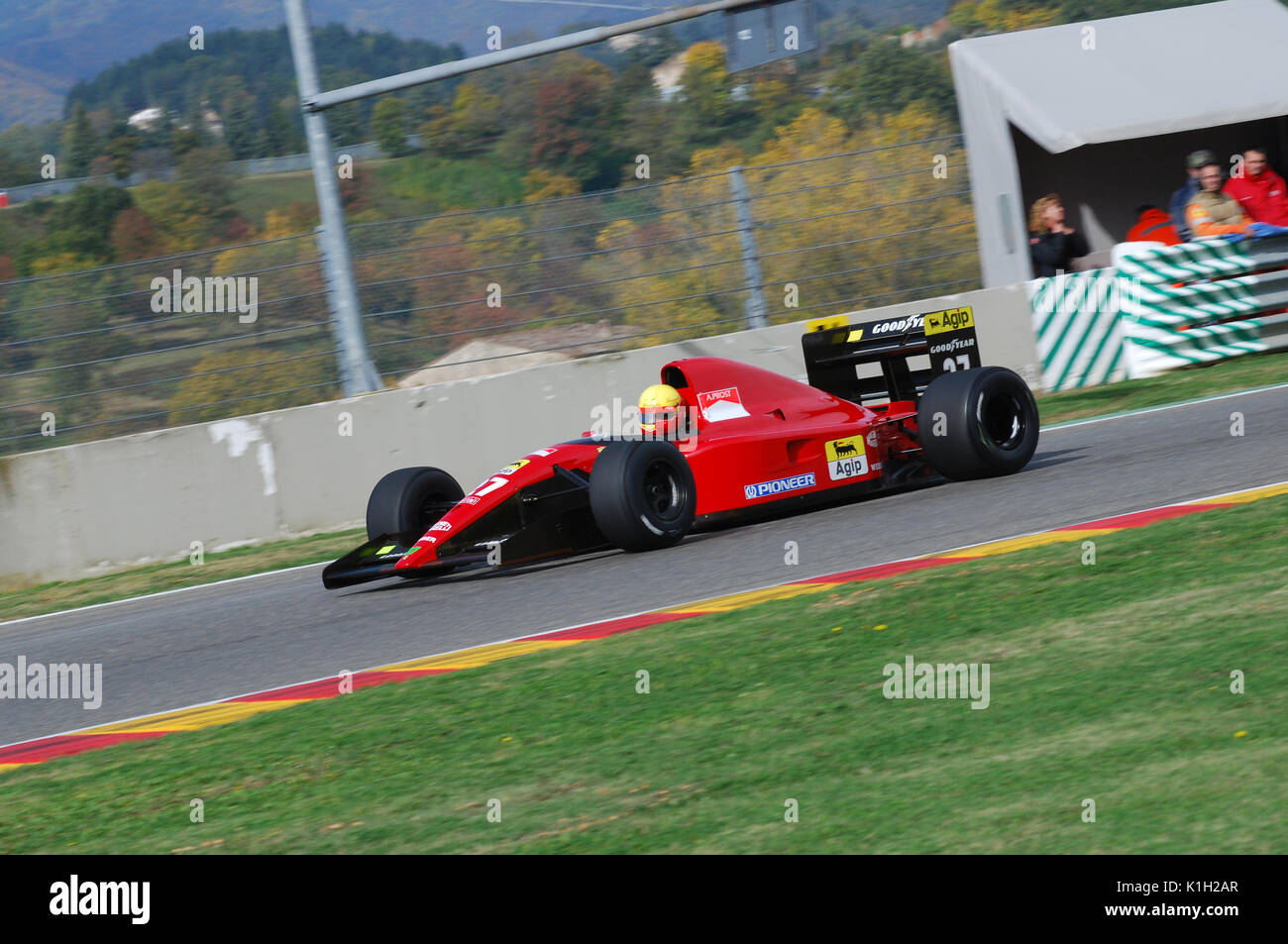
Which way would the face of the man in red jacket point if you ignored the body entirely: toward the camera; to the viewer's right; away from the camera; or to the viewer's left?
toward the camera

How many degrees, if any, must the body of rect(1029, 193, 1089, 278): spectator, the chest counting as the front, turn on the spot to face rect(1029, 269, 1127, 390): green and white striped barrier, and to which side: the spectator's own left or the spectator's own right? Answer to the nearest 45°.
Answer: approximately 45° to the spectator's own right

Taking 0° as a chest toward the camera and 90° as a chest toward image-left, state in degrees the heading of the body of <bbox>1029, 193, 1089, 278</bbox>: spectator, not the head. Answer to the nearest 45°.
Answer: approximately 315°

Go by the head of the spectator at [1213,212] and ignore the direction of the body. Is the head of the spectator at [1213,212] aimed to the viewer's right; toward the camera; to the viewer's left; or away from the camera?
toward the camera

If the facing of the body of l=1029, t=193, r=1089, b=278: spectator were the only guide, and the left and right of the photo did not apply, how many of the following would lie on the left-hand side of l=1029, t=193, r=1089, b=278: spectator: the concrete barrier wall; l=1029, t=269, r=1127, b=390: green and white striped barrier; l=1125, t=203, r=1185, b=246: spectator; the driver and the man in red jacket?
2

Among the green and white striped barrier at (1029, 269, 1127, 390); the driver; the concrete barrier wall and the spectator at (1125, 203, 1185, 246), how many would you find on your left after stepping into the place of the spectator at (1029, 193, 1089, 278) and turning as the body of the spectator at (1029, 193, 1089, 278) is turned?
1

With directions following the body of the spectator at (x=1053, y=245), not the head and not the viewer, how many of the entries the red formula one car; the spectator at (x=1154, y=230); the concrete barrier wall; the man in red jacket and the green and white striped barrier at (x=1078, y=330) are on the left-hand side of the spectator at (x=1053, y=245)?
2

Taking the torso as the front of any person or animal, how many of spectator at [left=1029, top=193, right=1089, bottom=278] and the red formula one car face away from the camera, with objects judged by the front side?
0

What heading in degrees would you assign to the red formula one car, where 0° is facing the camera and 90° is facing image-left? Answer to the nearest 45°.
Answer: approximately 45°

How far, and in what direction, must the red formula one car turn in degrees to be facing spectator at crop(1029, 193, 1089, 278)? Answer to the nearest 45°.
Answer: approximately 180°

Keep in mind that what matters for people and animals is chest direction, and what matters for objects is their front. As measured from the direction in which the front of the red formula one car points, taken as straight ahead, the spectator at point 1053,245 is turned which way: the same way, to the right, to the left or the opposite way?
to the left

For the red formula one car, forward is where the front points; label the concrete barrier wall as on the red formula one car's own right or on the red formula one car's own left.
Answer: on the red formula one car's own right

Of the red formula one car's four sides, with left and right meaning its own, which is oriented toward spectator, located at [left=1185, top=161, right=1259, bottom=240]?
back
